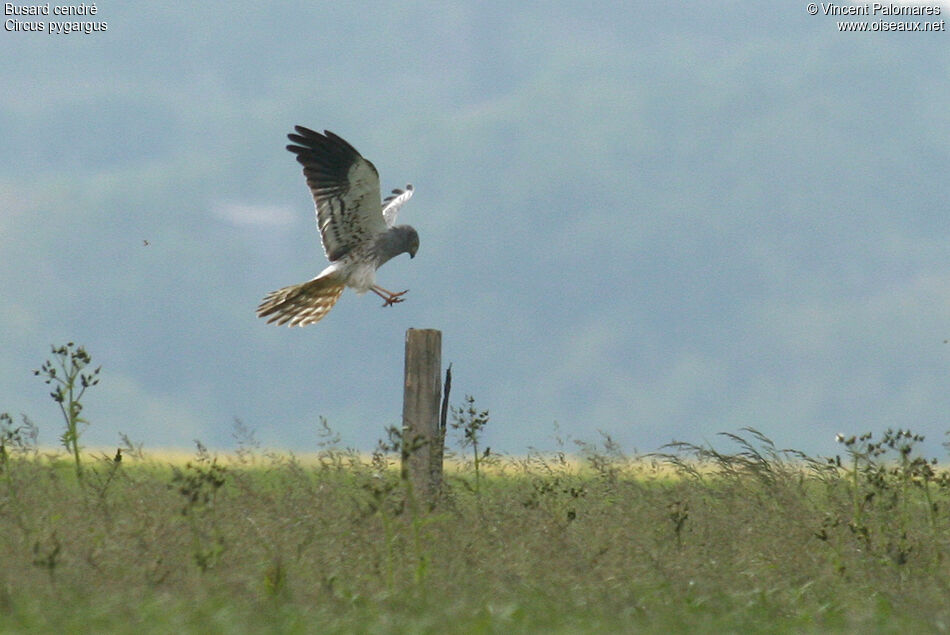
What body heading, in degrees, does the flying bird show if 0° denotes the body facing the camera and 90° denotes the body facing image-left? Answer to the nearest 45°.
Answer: approximately 270°
